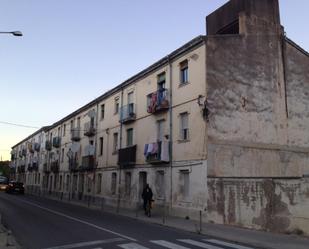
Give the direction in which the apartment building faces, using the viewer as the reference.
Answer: facing the viewer and to the left of the viewer
